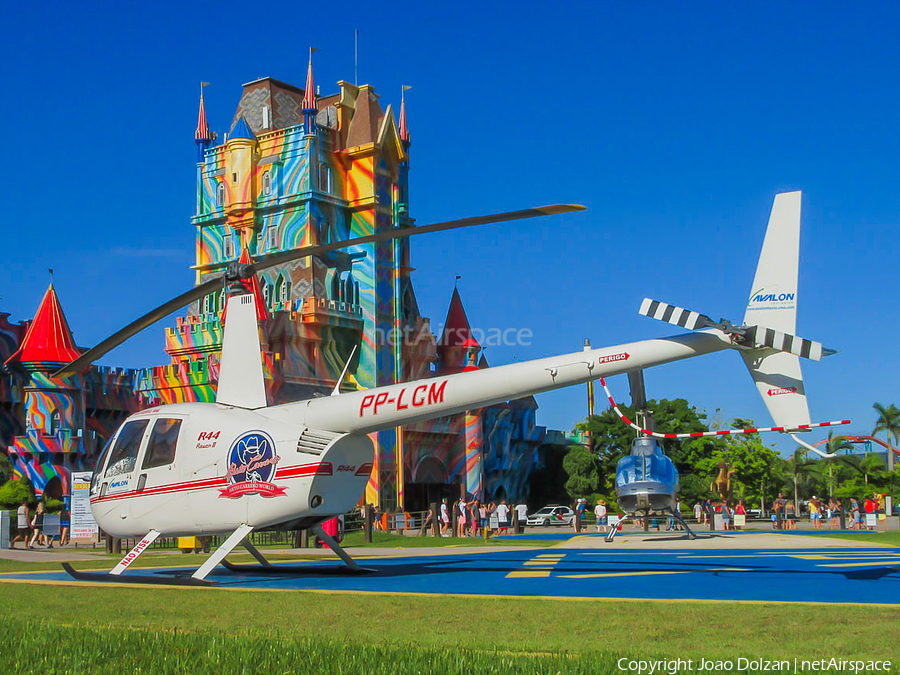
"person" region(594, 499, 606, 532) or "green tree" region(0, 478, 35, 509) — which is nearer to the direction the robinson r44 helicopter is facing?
the green tree

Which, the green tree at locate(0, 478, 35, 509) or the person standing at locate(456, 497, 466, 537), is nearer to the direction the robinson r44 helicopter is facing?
the green tree

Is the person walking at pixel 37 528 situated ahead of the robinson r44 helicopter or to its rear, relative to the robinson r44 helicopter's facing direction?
ahead

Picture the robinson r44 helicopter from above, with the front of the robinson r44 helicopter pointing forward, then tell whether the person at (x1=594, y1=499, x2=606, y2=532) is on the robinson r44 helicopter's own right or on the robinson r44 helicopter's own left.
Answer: on the robinson r44 helicopter's own right

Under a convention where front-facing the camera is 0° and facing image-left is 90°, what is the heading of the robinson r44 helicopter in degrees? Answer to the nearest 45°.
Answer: approximately 135°

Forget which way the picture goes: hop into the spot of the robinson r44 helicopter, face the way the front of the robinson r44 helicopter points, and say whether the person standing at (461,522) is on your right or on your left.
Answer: on your right

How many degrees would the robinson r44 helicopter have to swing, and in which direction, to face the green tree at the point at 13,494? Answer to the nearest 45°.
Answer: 0° — it already faces it

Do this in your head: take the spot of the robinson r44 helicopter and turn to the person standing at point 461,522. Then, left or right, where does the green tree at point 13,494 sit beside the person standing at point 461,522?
left
